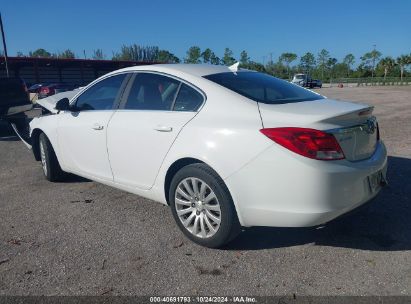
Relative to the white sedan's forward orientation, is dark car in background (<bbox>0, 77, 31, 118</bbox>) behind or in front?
in front

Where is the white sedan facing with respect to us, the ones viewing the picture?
facing away from the viewer and to the left of the viewer
